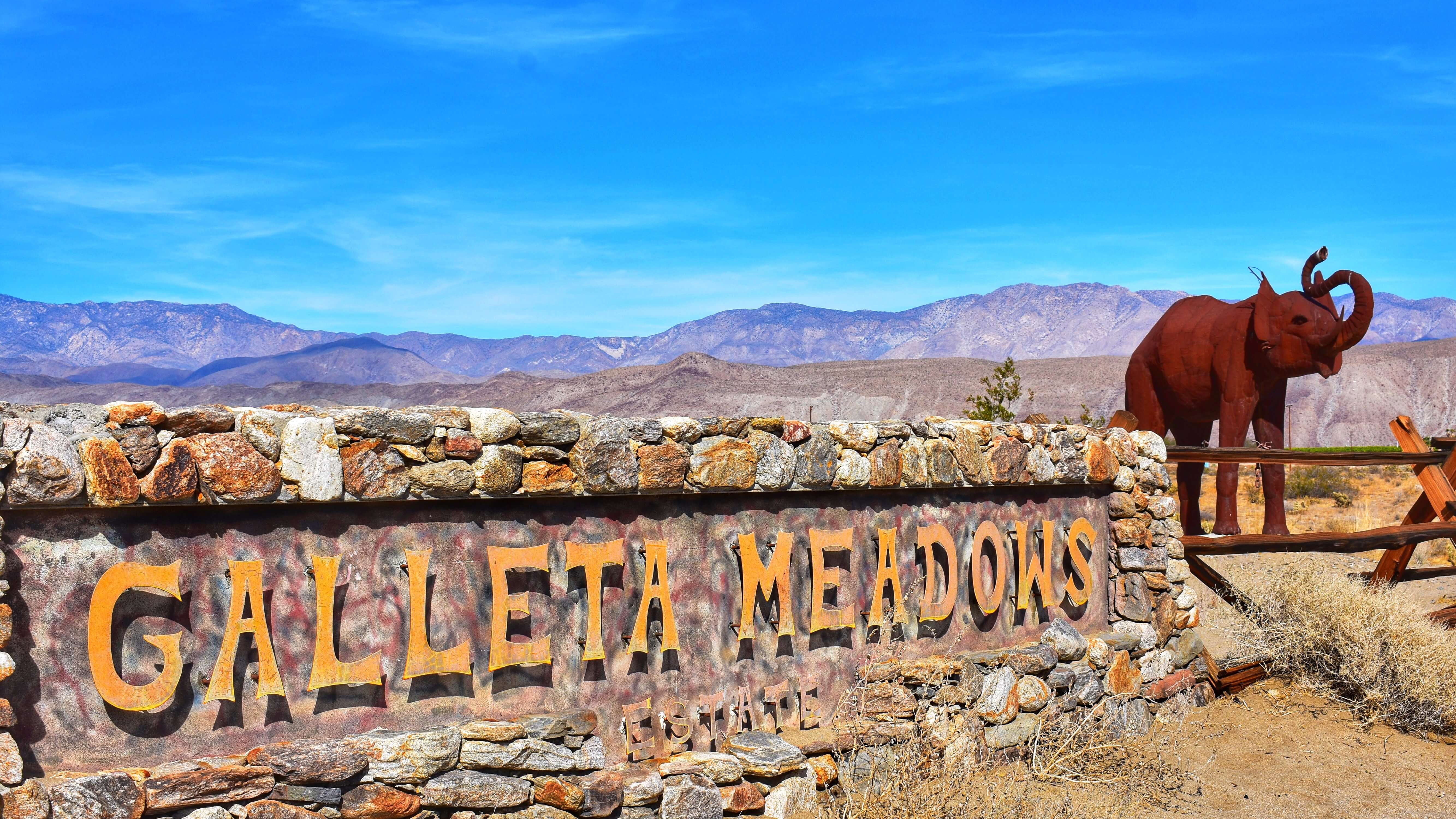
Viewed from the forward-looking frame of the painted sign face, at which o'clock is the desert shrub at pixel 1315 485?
The desert shrub is roughly at 9 o'clock from the painted sign face.

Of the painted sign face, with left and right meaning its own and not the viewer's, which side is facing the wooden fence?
left

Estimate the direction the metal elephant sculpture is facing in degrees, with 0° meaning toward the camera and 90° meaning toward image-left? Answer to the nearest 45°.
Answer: approximately 315°

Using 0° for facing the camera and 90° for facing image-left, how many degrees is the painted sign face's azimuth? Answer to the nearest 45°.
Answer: approximately 315°

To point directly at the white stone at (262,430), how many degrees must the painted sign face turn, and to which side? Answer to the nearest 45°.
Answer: approximately 90° to its right

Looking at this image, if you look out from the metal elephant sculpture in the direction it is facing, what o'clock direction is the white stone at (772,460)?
The white stone is roughly at 2 o'clock from the metal elephant sculpture.

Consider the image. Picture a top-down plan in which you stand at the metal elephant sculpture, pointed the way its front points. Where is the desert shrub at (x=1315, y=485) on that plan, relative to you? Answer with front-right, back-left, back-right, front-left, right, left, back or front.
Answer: back-left
